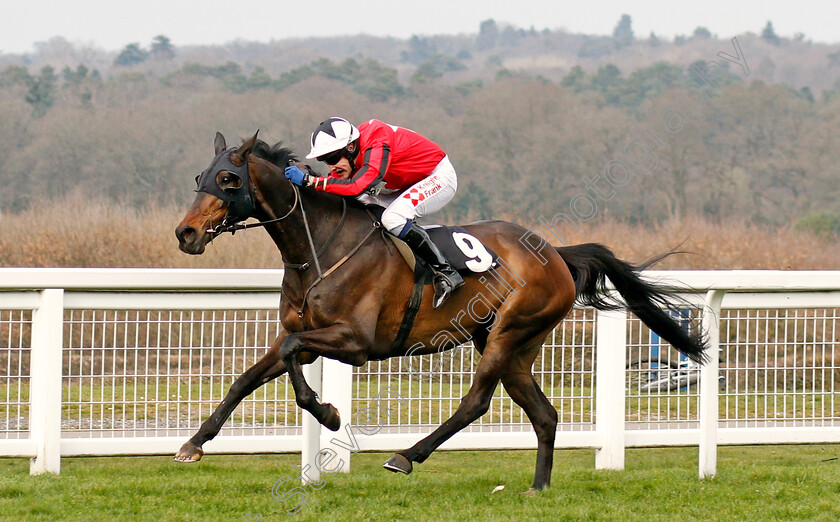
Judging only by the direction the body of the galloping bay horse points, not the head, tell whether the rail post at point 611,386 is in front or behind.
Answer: behind

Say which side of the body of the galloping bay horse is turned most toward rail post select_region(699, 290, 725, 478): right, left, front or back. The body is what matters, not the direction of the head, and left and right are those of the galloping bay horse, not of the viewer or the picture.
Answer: back

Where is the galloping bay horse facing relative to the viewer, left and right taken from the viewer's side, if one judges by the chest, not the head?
facing to the left of the viewer

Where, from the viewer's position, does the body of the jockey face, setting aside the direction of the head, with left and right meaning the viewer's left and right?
facing to the left of the viewer

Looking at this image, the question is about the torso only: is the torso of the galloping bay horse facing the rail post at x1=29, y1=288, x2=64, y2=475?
yes
